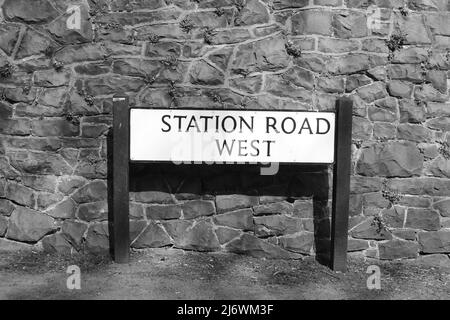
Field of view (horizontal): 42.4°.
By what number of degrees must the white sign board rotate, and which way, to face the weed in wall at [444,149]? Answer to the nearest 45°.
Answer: approximately 90° to its left

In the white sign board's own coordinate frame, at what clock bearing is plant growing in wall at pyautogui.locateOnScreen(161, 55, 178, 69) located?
The plant growing in wall is roughly at 4 o'clock from the white sign board.

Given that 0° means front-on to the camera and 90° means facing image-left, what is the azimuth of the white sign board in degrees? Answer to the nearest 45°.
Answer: approximately 0°

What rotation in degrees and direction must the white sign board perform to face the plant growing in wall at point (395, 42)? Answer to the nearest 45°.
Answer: approximately 90° to its left

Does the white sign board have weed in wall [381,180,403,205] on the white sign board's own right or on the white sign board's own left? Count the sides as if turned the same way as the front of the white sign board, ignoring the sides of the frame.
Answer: on the white sign board's own left

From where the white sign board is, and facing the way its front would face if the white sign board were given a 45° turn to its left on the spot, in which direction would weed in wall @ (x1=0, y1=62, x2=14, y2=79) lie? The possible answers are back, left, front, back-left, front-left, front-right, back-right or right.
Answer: back-right
